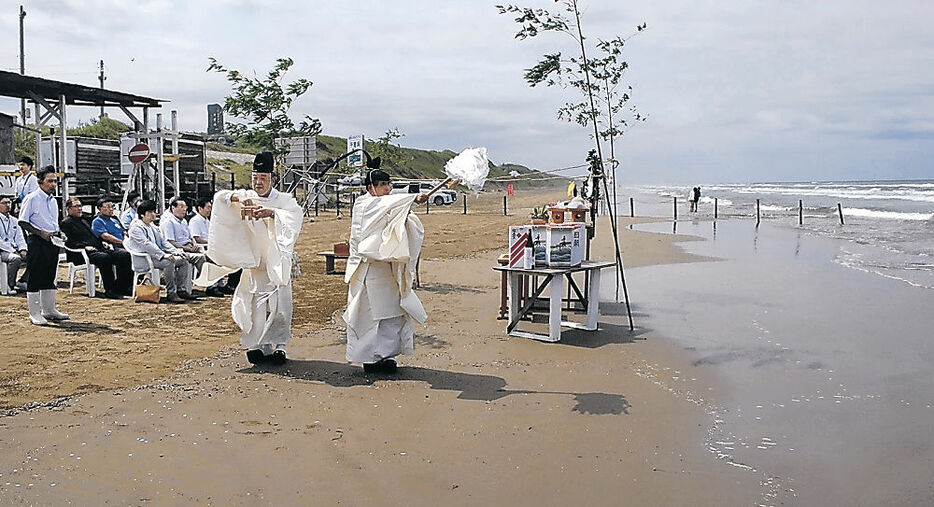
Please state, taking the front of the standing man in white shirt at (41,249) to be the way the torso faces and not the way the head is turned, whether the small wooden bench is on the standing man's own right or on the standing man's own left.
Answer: on the standing man's own left

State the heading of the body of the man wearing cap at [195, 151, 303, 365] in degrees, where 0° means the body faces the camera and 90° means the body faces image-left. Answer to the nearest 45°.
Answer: approximately 45°

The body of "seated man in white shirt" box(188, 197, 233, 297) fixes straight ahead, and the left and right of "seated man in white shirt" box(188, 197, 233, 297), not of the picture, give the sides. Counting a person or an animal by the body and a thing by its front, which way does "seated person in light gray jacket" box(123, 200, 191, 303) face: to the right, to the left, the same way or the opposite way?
the same way

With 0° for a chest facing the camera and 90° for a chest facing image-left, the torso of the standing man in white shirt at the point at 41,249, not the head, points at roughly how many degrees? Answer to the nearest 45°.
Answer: approximately 315°

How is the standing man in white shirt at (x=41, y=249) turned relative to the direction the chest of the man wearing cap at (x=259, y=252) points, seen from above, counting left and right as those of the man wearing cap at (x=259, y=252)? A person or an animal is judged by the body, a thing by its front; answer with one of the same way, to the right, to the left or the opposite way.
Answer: to the left

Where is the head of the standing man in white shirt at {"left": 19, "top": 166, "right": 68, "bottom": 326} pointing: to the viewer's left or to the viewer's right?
to the viewer's right

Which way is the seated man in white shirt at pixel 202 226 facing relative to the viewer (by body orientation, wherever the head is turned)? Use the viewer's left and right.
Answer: facing the viewer and to the right of the viewer

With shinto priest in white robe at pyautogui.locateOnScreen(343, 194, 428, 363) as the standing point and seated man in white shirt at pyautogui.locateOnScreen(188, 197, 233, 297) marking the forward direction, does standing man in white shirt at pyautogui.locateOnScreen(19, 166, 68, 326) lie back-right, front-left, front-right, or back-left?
front-left

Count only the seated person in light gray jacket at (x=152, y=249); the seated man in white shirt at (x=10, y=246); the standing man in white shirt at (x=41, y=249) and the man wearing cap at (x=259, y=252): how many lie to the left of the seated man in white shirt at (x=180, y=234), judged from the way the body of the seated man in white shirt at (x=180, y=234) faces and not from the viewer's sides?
0

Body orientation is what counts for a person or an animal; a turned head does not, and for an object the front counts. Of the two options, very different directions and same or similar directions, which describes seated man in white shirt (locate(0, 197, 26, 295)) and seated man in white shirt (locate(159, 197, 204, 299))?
same or similar directions

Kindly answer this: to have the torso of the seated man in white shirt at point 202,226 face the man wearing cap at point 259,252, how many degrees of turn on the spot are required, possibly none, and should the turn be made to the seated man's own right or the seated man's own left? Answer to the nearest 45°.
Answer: approximately 45° to the seated man's own right

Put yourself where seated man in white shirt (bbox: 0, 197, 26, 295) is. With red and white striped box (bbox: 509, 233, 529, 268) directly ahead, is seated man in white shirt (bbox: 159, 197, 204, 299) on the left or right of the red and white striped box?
left

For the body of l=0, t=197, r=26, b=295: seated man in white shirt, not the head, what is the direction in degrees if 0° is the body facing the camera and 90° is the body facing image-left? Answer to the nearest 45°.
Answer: approximately 315°

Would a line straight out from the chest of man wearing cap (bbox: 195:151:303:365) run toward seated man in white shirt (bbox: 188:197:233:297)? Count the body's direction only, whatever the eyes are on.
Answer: no

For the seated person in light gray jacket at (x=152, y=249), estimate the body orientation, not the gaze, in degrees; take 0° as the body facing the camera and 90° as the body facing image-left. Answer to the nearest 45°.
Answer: approximately 315°

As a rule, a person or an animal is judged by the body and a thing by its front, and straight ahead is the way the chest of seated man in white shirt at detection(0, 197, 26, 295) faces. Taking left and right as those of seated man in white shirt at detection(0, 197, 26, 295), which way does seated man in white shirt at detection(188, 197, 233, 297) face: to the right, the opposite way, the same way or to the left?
the same way

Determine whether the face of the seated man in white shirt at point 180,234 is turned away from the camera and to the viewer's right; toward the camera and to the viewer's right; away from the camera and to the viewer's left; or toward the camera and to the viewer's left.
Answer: toward the camera and to the viewer's right

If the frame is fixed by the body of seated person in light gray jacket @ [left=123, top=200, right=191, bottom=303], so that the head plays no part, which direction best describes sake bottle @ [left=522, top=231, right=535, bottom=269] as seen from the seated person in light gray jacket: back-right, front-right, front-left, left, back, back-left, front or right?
front

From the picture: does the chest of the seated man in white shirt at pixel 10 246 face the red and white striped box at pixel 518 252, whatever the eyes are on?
yes

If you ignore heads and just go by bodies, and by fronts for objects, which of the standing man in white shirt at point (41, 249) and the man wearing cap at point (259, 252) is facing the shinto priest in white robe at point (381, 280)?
the standing man in white shirt at point (41, 249)

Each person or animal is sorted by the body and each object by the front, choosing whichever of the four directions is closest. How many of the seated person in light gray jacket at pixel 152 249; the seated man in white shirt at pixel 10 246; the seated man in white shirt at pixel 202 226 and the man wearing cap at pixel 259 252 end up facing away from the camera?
0

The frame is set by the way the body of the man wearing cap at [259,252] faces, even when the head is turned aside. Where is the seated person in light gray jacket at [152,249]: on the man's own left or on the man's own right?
on the man's own right
